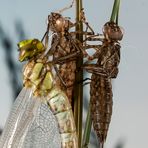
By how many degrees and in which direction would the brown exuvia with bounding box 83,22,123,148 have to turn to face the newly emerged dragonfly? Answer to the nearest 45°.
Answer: approximately 45° to its left

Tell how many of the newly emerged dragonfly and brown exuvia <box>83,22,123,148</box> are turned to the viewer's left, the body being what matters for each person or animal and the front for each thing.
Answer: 2

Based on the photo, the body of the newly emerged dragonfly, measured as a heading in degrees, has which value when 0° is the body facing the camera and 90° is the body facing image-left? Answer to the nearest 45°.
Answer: approximately 90°

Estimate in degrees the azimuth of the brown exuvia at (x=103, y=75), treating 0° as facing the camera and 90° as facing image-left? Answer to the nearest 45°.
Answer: approximately 90°
